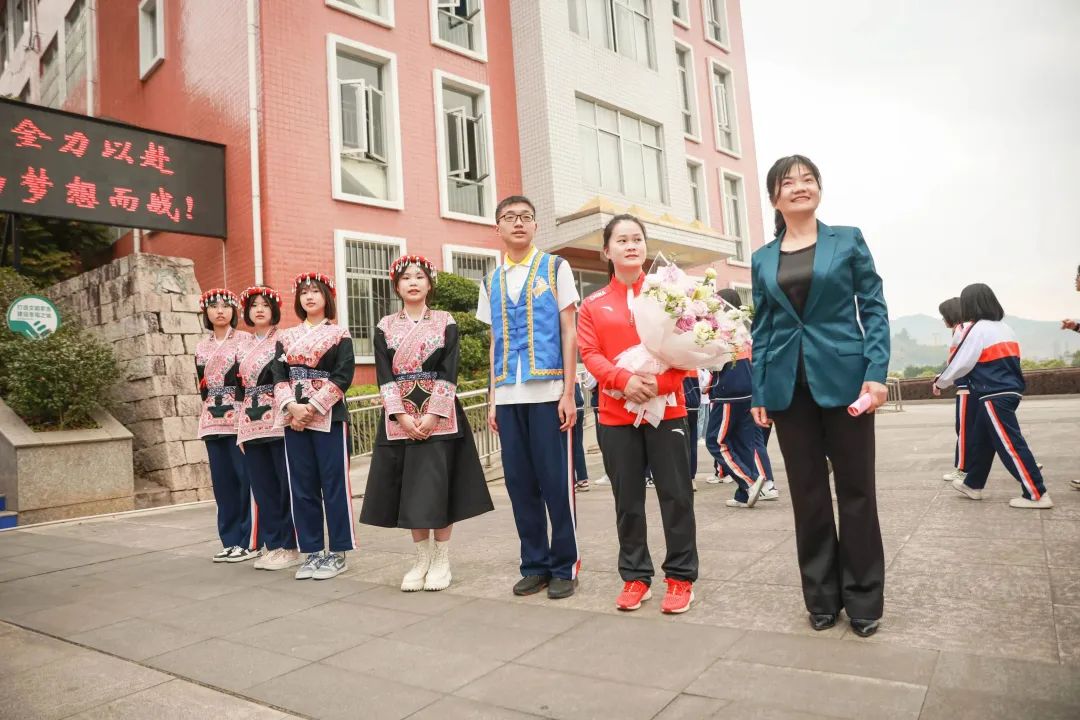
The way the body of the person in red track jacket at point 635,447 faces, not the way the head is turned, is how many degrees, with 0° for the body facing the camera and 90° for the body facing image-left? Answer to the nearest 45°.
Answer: approximately 0°

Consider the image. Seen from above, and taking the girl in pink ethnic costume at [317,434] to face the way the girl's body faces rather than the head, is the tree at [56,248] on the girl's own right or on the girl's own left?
on the girl's own right

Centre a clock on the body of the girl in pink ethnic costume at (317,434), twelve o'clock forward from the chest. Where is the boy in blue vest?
The boy in blue vest is roughly at 9 o'clock from the girl in pink ethnic costume.

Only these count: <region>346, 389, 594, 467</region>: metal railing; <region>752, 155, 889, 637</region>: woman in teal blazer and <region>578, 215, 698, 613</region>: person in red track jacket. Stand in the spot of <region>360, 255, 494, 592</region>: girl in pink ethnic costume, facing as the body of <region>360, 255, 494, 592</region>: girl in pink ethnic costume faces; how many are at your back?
1

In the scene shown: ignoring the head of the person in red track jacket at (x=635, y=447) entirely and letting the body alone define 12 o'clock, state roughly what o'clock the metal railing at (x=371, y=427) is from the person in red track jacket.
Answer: The metal railing is roughly at 5 o'clock from the person in red track jacket.

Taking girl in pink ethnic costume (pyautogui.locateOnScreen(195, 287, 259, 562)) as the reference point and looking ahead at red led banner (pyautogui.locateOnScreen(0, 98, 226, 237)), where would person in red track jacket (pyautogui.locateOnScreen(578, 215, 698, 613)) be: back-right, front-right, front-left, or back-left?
back-right

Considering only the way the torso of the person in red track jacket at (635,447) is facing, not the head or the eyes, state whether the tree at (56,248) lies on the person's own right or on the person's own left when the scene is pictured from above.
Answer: on the person's own right
